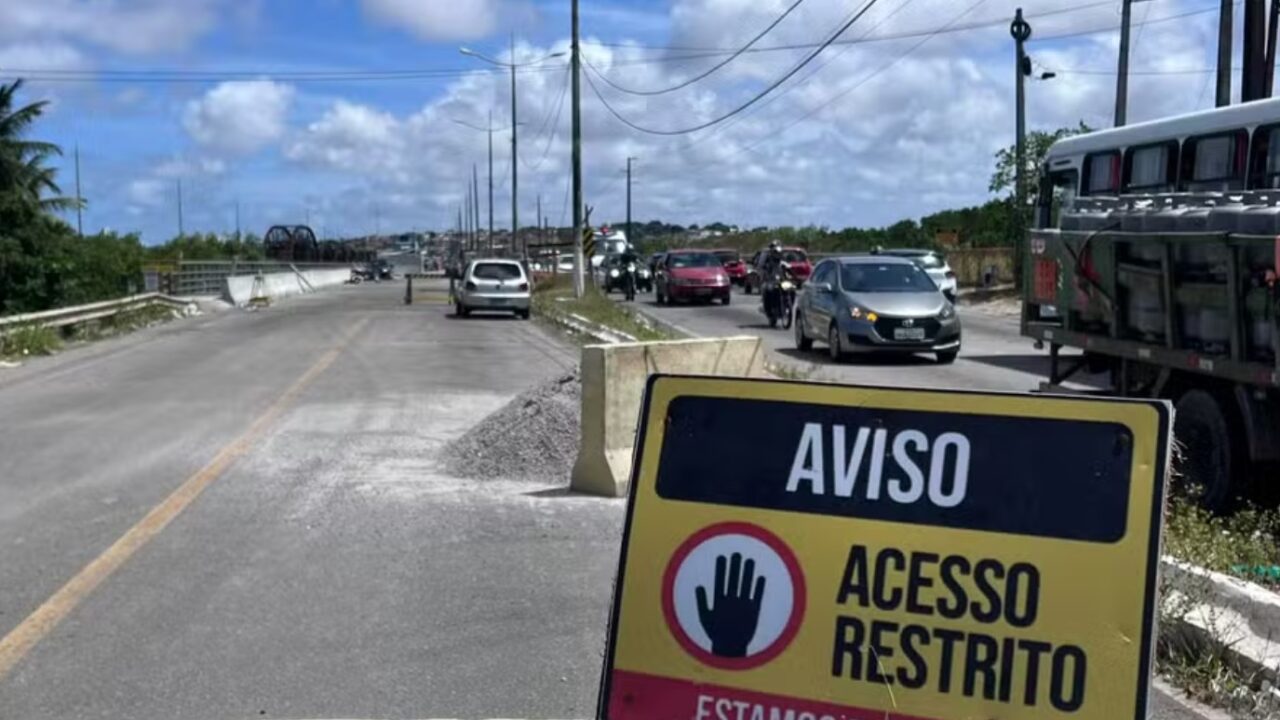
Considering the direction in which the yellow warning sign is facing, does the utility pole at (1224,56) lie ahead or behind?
behind

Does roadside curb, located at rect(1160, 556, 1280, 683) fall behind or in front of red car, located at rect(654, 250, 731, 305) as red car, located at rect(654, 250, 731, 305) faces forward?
in front

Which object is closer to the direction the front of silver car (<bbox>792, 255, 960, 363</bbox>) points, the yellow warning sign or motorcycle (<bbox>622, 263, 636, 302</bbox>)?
the yellow warning sign

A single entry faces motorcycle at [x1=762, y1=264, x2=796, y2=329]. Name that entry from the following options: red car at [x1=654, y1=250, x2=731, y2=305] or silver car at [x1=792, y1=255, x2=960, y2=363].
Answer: the red car

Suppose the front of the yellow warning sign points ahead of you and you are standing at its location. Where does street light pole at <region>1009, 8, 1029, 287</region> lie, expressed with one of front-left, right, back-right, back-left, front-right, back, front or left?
back

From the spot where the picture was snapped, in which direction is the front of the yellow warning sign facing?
facing the viewer

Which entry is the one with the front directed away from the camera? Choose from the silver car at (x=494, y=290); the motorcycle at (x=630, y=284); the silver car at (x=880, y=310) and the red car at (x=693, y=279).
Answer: the silver car at (x=494, y=290)

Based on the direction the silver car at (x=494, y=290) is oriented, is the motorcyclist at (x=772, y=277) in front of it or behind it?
behind

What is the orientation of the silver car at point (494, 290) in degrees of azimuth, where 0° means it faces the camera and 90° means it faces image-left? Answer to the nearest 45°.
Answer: approximately 180°

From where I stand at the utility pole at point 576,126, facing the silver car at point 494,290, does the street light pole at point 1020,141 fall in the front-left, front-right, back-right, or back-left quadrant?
back-left

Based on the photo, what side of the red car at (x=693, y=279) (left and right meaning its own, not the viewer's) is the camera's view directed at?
front

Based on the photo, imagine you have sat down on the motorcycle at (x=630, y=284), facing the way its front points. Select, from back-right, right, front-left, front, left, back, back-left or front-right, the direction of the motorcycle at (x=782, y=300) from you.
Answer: front

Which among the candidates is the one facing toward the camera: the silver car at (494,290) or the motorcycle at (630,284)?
the motorcycle

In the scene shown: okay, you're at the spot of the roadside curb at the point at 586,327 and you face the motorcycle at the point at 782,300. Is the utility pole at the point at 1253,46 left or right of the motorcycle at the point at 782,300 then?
right

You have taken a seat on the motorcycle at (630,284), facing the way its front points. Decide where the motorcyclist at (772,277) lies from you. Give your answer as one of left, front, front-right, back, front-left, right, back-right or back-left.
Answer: front

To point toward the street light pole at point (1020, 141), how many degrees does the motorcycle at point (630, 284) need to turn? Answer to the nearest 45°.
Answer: approximately 45° to its left
